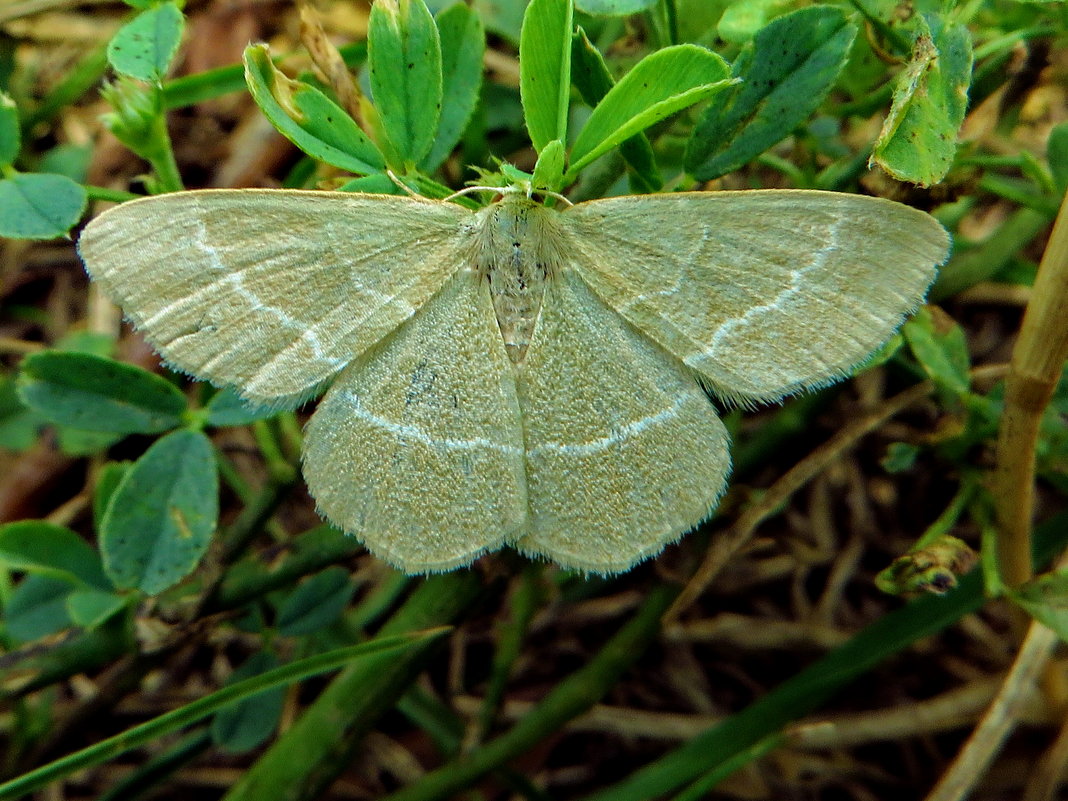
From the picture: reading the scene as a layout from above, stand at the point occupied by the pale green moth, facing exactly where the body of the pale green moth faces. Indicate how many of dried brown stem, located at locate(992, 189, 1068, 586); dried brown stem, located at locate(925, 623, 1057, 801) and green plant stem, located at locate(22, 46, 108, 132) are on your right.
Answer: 2

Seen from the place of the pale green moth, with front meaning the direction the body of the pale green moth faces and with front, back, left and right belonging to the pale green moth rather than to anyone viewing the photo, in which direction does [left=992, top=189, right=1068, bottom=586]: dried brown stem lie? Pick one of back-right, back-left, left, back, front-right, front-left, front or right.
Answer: right

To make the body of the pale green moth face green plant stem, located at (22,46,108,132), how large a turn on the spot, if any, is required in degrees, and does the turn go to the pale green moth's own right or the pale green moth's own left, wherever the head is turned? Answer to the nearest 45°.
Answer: approximately 45° to the pale green moth's own left

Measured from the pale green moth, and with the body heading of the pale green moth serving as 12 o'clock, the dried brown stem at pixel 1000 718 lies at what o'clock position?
The dried brown stem is roughly at 3 o'clock from the pale green moth.

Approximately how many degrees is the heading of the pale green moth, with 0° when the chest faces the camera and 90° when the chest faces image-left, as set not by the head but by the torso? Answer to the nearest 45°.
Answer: approximately 180°
